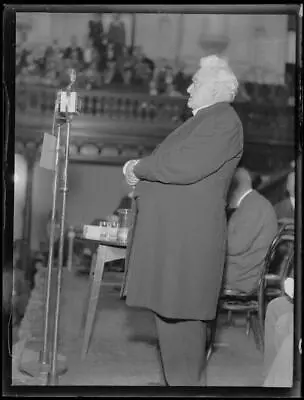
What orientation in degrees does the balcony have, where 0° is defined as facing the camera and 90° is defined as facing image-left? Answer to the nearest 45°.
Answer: approximately 0°

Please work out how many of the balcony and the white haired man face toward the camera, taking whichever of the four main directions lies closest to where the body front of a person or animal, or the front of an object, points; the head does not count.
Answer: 1

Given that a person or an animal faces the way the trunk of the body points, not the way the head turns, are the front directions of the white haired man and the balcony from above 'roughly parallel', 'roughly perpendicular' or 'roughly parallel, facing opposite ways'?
roughly perpendicular

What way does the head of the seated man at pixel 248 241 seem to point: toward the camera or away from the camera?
away from the camera
